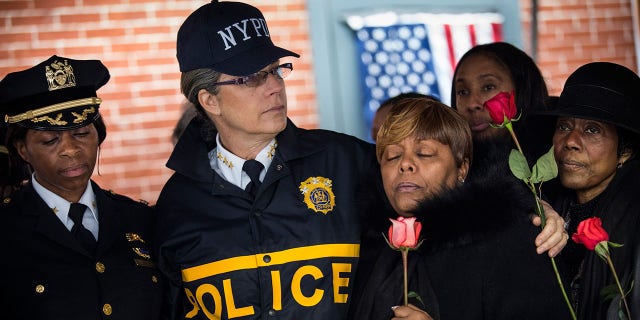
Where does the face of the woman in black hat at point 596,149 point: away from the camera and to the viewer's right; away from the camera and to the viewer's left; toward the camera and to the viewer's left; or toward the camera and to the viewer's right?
toward the camera and to the viewer's left

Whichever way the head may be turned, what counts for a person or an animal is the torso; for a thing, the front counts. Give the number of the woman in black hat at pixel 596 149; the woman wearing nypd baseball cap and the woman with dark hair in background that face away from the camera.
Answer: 0

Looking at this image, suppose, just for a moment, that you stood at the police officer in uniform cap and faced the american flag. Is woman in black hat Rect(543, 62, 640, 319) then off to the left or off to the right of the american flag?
right

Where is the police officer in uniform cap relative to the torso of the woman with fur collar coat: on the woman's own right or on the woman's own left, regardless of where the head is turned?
on the woman's own right

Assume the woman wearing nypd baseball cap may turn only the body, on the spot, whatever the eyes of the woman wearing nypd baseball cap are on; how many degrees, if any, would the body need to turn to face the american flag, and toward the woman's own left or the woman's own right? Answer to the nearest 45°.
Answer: approximately 180°

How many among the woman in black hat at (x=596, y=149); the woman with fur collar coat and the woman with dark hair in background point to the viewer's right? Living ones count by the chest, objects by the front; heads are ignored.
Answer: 0

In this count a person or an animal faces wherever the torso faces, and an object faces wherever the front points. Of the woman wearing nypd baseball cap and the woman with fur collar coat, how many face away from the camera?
0

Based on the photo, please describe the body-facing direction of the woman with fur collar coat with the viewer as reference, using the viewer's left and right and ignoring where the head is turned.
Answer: facing the viewer and to the left of the viewer

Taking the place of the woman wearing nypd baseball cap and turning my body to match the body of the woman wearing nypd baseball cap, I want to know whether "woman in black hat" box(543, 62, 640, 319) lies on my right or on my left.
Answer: on my left

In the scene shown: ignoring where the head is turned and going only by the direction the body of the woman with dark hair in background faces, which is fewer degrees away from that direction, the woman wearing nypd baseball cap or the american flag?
the woman wearing nypd baseball cap

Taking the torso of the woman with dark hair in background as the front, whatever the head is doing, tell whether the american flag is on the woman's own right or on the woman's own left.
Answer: on the woman's own right

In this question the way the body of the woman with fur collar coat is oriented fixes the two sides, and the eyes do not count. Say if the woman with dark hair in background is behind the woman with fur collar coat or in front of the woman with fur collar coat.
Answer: behind
